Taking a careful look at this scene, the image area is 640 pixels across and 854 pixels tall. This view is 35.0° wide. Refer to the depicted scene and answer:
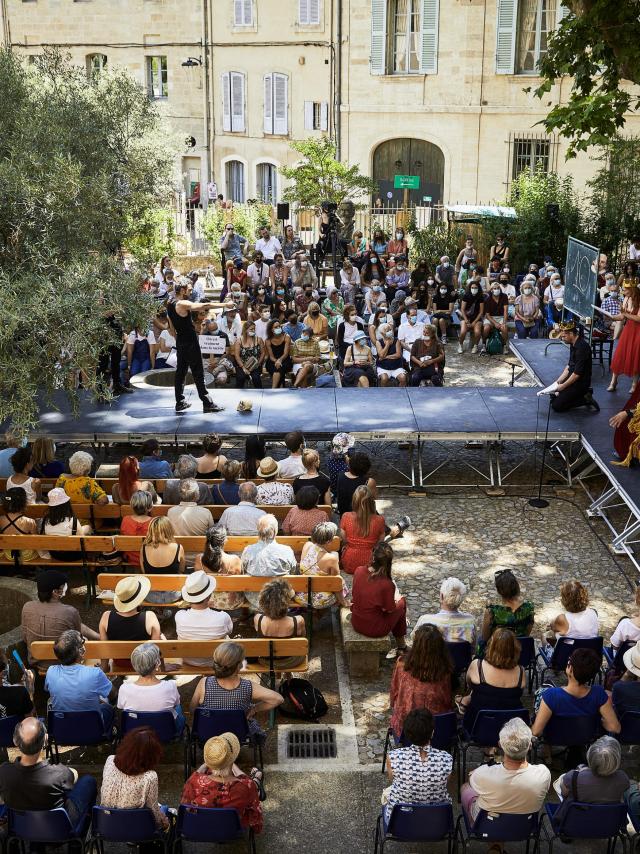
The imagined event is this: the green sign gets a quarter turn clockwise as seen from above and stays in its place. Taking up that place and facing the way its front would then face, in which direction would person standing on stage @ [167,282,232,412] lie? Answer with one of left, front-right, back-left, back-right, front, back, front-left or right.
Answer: left

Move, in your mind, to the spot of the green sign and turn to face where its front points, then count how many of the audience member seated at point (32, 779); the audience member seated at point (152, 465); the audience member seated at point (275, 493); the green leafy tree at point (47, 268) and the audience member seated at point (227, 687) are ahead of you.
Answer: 5

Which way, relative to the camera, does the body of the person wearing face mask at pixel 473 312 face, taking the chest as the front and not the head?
toward the camera

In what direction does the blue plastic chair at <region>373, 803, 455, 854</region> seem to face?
away from the camera

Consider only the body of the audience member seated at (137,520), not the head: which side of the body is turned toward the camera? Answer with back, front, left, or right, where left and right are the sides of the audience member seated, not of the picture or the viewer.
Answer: back

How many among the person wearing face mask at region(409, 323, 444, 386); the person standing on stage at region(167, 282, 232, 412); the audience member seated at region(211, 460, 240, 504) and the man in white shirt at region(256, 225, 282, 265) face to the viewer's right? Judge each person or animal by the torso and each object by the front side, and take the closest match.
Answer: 1

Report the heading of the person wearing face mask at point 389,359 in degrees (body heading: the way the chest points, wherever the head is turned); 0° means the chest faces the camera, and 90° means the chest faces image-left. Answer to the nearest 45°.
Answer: approximately 0°

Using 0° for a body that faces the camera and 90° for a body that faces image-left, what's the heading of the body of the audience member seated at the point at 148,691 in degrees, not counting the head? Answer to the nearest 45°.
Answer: approximately 180°

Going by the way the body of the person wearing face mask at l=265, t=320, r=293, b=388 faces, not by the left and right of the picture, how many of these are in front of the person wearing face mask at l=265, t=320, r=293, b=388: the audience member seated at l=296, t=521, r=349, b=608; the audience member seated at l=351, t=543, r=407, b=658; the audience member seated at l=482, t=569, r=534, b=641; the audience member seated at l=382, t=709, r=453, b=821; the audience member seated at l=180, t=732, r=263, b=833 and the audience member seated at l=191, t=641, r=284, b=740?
6

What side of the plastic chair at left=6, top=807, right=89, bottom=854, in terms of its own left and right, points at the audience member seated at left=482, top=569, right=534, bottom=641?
right

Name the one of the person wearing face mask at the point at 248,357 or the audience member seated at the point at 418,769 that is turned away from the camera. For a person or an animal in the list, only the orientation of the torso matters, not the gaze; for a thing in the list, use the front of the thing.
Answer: the audience member seated

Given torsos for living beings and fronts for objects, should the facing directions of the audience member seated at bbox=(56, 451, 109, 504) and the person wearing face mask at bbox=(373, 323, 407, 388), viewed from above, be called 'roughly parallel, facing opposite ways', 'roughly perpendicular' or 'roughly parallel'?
roughly parallel, facing opposite ways

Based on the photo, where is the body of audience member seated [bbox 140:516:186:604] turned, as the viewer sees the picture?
away from the camera

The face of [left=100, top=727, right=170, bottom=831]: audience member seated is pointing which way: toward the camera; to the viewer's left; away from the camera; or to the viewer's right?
away from the camera

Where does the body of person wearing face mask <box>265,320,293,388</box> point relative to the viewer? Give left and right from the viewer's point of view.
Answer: facing the viewer

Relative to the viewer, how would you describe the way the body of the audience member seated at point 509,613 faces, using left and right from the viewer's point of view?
facing away from the viewer

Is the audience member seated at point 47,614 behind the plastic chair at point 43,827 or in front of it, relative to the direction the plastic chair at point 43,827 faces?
in front

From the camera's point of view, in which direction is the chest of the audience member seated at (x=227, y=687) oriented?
away from the camera

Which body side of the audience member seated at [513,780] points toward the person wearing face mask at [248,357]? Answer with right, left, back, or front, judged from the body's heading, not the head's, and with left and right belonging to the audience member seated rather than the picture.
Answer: front

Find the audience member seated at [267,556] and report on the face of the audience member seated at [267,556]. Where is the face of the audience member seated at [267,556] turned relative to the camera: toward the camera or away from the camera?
away from the camera

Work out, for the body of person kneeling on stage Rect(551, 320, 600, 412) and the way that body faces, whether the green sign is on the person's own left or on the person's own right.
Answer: on the person's own right

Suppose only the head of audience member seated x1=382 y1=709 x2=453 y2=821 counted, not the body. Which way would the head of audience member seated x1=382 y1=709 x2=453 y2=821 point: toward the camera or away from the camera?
away from the camera

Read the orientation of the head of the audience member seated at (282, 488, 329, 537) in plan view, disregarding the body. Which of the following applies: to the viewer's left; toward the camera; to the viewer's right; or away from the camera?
away from the camera

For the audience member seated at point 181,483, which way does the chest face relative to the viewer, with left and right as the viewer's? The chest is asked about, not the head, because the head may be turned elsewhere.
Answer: facing away from the viewer

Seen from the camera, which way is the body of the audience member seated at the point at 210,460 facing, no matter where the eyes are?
away from the camera

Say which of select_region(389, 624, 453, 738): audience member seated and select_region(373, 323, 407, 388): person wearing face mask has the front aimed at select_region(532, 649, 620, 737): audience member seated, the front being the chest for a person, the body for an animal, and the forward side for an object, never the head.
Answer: the person wearing face mask

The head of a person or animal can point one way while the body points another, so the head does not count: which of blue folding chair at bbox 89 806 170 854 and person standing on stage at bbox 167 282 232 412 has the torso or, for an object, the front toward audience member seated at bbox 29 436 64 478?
the blue folding chair
